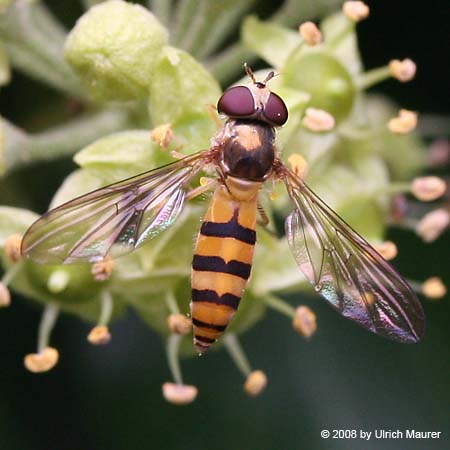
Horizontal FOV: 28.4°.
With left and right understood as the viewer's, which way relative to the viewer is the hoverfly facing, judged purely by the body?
facing away from the viewer
